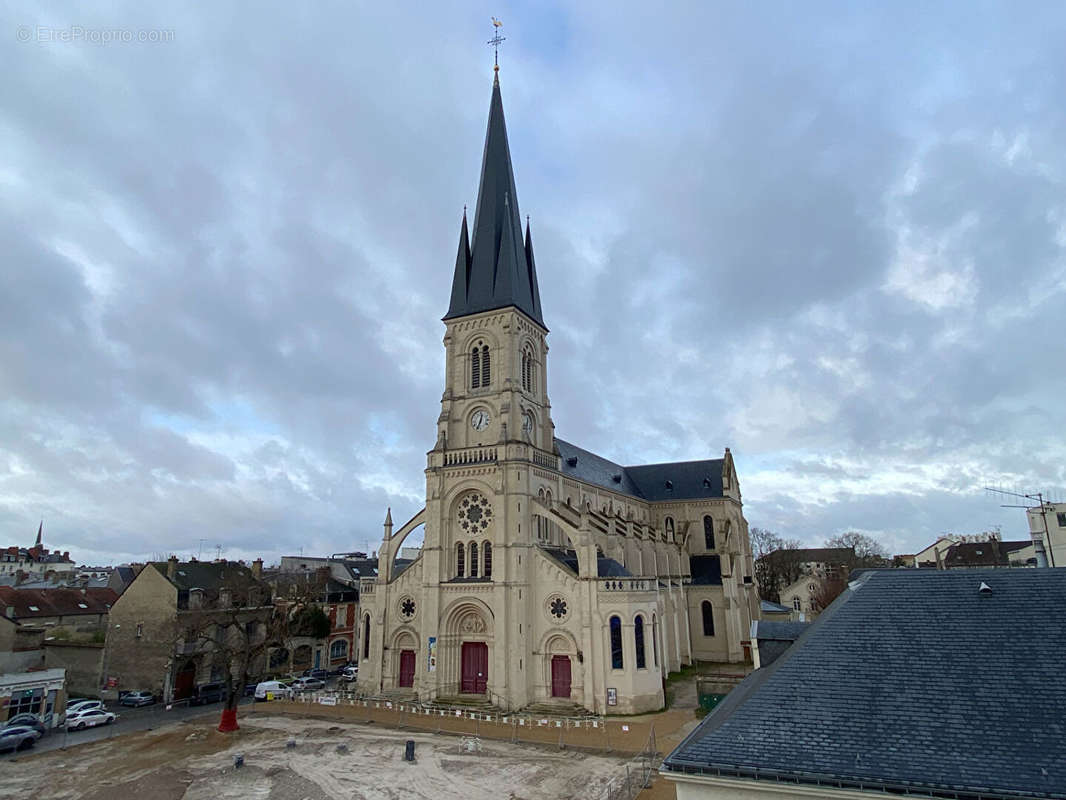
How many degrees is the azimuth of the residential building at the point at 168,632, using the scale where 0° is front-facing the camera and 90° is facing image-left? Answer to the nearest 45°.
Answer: approximately 315°

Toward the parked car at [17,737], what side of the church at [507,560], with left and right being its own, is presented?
front

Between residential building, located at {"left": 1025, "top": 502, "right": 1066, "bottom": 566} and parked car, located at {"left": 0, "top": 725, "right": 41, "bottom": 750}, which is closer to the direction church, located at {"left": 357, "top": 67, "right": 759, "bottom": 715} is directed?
the parked car

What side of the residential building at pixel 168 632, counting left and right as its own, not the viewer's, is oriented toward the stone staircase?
front

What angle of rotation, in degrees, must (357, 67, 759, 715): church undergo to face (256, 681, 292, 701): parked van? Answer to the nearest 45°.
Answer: approximately 45° to its right

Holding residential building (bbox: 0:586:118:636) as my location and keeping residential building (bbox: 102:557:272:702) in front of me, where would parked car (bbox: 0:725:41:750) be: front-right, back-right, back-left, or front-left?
front-right

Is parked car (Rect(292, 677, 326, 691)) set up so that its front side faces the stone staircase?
no

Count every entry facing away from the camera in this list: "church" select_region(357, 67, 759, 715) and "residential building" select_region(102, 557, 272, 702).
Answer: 0
